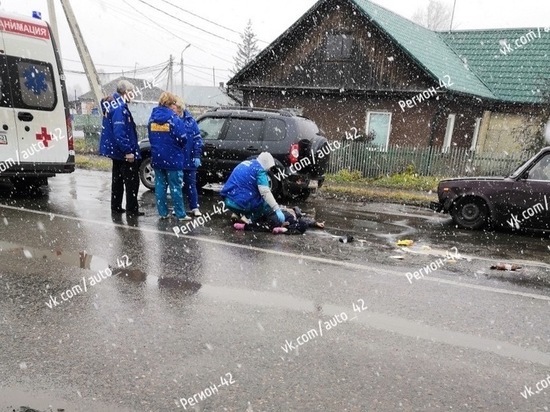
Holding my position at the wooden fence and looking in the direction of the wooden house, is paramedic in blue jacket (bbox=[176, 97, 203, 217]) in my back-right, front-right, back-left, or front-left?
back-left

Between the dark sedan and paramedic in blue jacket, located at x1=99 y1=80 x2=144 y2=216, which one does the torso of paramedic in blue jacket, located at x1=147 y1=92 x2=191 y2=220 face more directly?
the dark sedan

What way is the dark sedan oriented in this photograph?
to the viewer's left

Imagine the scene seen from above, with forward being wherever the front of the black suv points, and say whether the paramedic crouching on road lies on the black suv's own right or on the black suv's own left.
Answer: on the black suv's own left

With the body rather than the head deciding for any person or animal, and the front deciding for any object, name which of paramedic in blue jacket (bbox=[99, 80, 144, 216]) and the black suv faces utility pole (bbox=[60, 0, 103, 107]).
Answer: the black suv

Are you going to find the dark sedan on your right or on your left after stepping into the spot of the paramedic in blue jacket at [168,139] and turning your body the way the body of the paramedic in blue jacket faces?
on your right

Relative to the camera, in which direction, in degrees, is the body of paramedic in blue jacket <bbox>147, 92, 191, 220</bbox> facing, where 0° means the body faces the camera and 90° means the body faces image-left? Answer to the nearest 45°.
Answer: approximately 225°

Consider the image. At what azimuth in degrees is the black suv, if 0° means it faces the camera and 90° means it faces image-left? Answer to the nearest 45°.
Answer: approximately 135°

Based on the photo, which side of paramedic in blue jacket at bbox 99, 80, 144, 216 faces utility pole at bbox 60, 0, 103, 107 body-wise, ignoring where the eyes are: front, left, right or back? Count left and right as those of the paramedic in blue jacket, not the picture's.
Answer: left

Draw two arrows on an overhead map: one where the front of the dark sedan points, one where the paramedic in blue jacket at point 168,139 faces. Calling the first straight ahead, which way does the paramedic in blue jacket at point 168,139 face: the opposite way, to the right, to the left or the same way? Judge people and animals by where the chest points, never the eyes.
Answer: to the right

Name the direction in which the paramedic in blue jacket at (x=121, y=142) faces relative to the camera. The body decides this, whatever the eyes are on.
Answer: to the viewer's right

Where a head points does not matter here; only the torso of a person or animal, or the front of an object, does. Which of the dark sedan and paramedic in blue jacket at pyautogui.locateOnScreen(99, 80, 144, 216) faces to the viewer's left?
the dark sedan
